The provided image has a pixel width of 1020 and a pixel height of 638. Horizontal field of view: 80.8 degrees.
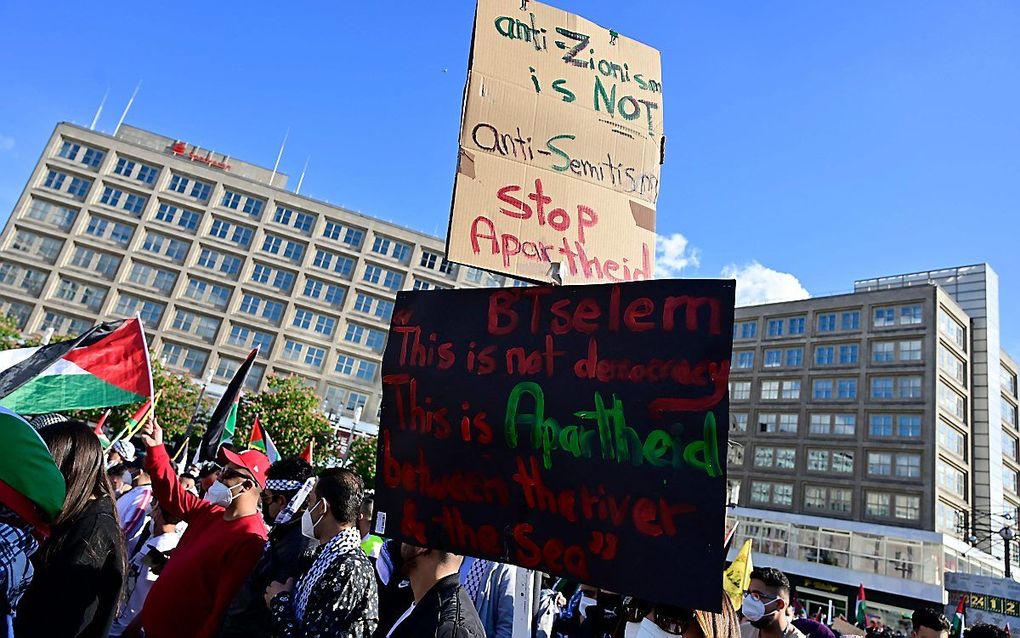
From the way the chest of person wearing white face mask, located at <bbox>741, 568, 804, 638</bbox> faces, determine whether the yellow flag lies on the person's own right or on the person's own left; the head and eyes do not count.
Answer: on the person's own right

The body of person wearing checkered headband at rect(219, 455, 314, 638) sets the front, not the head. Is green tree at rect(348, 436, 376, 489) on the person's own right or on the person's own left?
on the person's own right

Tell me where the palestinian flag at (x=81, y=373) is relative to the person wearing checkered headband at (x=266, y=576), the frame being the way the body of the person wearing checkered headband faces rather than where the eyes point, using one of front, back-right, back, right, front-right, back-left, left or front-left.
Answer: front-right

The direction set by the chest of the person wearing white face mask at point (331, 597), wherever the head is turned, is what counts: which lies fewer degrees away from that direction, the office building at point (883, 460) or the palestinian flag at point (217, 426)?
the palestinian flag

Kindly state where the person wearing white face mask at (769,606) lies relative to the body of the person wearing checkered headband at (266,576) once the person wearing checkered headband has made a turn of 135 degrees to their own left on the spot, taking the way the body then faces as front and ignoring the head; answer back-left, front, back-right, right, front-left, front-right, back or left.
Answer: front-left

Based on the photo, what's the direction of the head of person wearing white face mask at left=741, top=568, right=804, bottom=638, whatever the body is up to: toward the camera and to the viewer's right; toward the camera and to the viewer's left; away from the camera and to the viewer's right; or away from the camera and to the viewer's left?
toward the camera and to the viewer's left

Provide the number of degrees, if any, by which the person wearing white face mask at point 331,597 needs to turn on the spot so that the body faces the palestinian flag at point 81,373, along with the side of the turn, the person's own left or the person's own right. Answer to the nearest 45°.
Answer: approximately 45° to the person's own right

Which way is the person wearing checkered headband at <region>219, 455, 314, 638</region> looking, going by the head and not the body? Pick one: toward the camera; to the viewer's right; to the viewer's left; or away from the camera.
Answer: to the viewer's left

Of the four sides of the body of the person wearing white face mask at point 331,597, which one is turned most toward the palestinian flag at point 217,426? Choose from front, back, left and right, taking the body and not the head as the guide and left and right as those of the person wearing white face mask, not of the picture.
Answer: right
